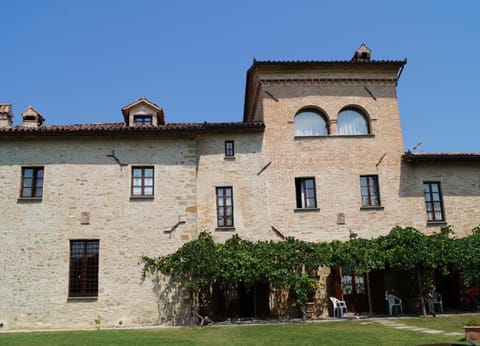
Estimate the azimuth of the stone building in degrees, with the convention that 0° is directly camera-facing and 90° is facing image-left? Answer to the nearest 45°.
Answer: approximately 0°

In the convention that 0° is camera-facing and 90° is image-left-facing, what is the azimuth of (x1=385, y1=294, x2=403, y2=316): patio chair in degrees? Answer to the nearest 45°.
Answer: approximately 315°

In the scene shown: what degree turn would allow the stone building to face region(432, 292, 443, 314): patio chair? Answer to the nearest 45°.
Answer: approximately 90° to its left

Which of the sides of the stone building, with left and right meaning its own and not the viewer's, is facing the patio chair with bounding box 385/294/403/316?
left

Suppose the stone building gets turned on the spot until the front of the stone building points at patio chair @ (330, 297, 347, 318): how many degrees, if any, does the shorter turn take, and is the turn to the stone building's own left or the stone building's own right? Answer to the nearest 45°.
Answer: approximately 90° to the stone building's own left
